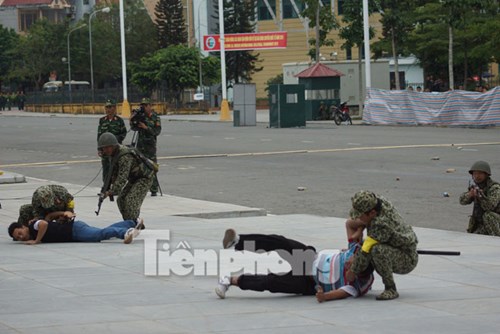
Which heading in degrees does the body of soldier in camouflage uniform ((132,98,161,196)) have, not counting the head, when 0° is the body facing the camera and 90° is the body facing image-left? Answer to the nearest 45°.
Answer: approximately 45°

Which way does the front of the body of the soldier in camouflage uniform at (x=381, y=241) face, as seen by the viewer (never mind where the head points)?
to the viewer's left

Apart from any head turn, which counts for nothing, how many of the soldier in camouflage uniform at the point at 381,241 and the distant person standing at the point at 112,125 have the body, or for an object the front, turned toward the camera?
1

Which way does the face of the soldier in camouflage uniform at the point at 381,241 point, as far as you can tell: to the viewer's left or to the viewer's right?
to the viewer's left

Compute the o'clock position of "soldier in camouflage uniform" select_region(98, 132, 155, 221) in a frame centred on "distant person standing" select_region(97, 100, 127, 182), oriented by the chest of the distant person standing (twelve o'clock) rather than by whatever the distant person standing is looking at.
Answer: The soldier in camouflage uniform is roughly at 12 o'clock from the distant person standing.

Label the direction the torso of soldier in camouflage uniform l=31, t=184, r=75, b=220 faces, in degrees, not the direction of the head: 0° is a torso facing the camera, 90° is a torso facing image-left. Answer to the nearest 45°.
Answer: approximately 315°
